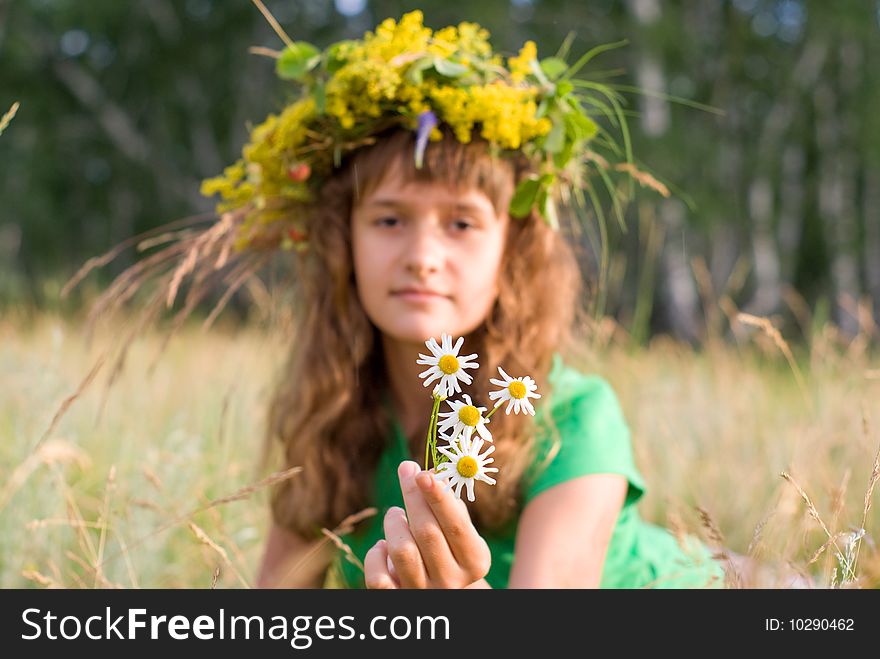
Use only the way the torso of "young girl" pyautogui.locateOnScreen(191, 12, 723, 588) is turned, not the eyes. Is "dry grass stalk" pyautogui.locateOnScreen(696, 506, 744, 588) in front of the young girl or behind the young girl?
in front

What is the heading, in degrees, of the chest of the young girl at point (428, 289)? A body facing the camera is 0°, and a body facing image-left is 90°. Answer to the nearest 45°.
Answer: approximately 0°
